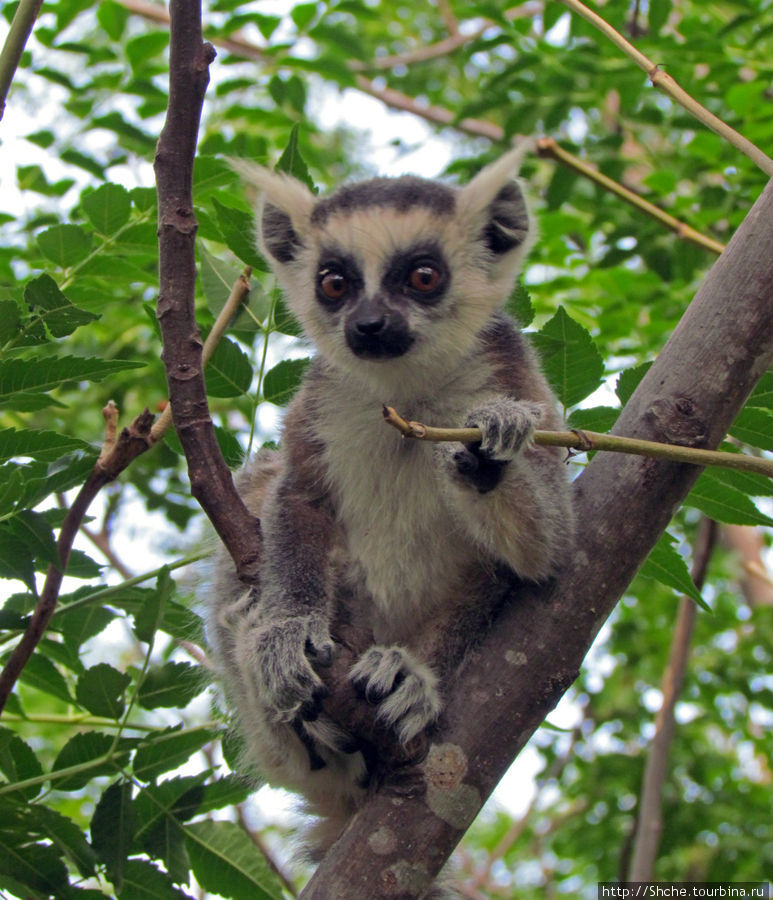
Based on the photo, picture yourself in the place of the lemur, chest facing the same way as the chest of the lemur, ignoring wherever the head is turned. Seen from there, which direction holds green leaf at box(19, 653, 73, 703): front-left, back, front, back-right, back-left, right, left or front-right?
right

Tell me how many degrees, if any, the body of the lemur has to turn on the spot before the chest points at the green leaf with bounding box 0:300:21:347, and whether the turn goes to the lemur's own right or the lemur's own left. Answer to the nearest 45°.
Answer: approximately 45° to the lemur's own right

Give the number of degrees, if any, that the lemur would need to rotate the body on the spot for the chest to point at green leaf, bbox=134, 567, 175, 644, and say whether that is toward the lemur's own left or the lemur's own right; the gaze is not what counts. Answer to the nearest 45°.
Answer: approximately 45° to the lemur's own right

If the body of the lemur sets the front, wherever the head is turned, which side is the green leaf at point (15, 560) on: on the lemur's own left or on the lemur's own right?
on the lemur's own right

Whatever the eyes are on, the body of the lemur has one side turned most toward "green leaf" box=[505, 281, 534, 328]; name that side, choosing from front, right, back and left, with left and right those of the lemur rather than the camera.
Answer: left

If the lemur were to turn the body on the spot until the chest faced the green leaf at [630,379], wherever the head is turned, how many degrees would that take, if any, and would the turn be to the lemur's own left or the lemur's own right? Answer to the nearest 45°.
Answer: approximately 45° to the lemur's own left

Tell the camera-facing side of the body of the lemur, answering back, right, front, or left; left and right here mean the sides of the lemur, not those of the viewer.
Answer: front
